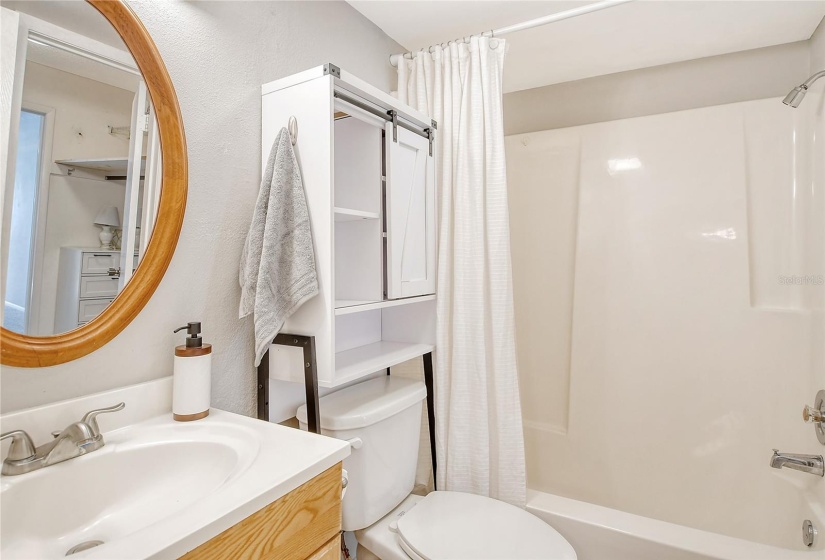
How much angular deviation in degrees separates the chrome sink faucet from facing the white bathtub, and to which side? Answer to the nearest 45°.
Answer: approximately 45° to its left

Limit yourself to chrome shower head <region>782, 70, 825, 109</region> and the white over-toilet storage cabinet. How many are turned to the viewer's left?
1

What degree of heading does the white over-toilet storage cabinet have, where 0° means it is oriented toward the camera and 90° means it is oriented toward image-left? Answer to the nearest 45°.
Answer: approximately 315°

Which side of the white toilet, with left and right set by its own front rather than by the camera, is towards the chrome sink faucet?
right

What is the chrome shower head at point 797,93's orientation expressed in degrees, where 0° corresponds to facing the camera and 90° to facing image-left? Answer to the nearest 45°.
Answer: approximately 90°
